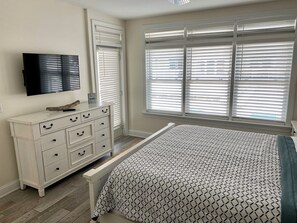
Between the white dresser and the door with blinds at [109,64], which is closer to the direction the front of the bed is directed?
the white dresser

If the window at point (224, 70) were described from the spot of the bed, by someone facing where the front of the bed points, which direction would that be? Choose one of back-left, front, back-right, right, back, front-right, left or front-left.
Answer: right

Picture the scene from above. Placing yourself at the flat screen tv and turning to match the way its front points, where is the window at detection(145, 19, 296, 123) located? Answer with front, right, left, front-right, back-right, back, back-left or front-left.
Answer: front-left

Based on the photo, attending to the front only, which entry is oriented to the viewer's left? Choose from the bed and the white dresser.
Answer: the bed

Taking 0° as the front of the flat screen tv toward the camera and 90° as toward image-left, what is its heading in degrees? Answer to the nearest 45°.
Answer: approximately 315°

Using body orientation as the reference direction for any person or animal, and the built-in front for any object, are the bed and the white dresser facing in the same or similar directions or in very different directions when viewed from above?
very different directions

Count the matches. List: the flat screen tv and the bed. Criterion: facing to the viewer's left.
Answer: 1

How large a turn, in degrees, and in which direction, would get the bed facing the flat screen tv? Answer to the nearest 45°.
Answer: approximately 45° to its right

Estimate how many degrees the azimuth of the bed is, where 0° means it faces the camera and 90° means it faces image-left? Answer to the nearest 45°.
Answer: approximately 90°

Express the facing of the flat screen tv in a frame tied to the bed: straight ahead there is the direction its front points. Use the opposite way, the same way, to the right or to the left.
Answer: the opposite way
